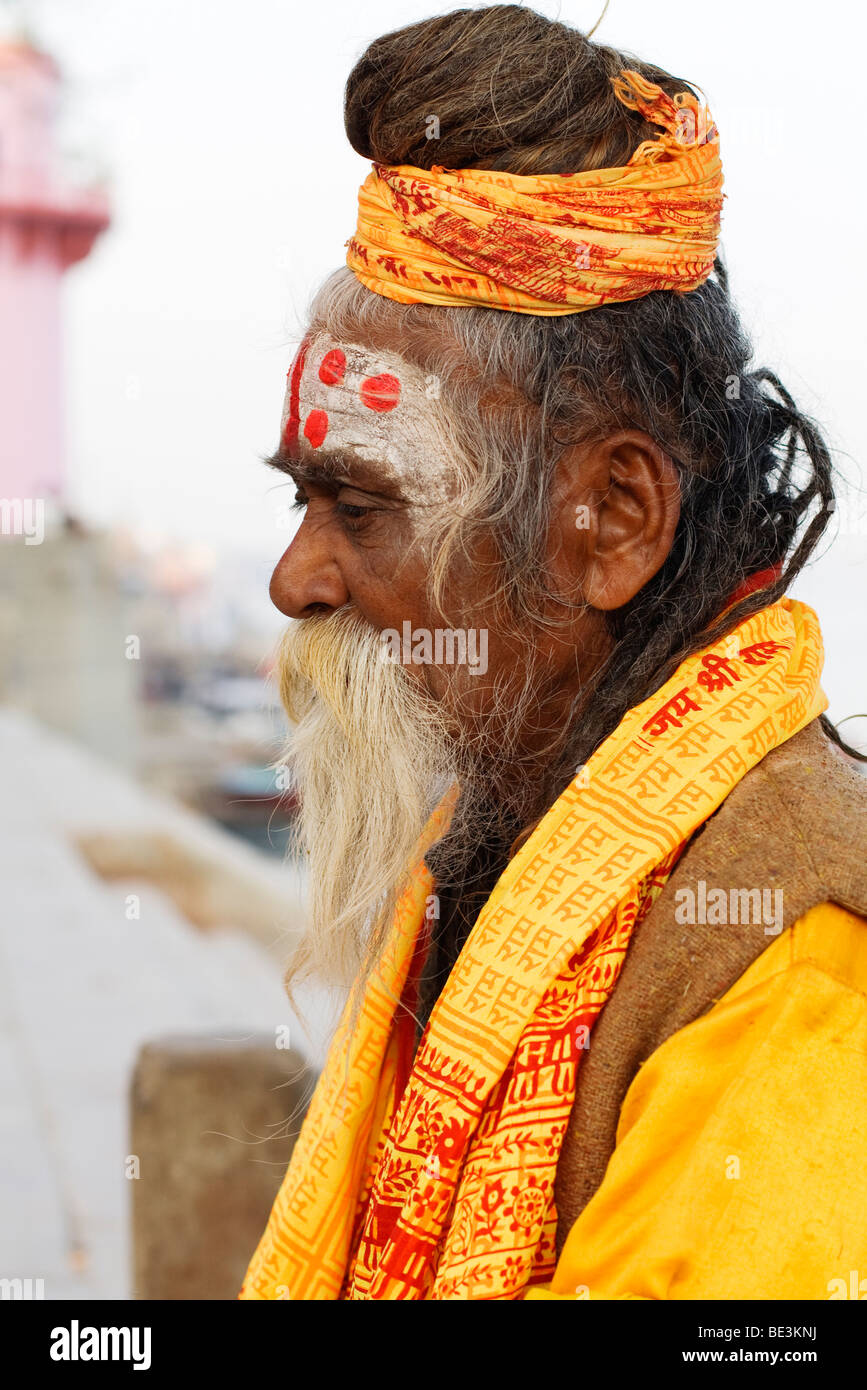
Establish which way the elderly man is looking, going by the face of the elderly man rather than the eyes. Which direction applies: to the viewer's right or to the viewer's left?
to the viewer's left

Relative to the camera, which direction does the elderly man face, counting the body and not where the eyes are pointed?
to the viewer's left

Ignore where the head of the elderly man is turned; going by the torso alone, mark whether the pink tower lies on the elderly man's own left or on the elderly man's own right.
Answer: on the elderly man's own right

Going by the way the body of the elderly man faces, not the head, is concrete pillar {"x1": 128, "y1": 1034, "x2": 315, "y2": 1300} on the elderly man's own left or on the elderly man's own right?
on the elderly man's own right
